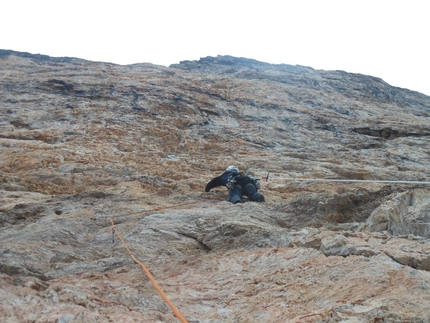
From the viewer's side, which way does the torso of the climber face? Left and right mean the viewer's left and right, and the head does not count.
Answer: facing away from the viewer
